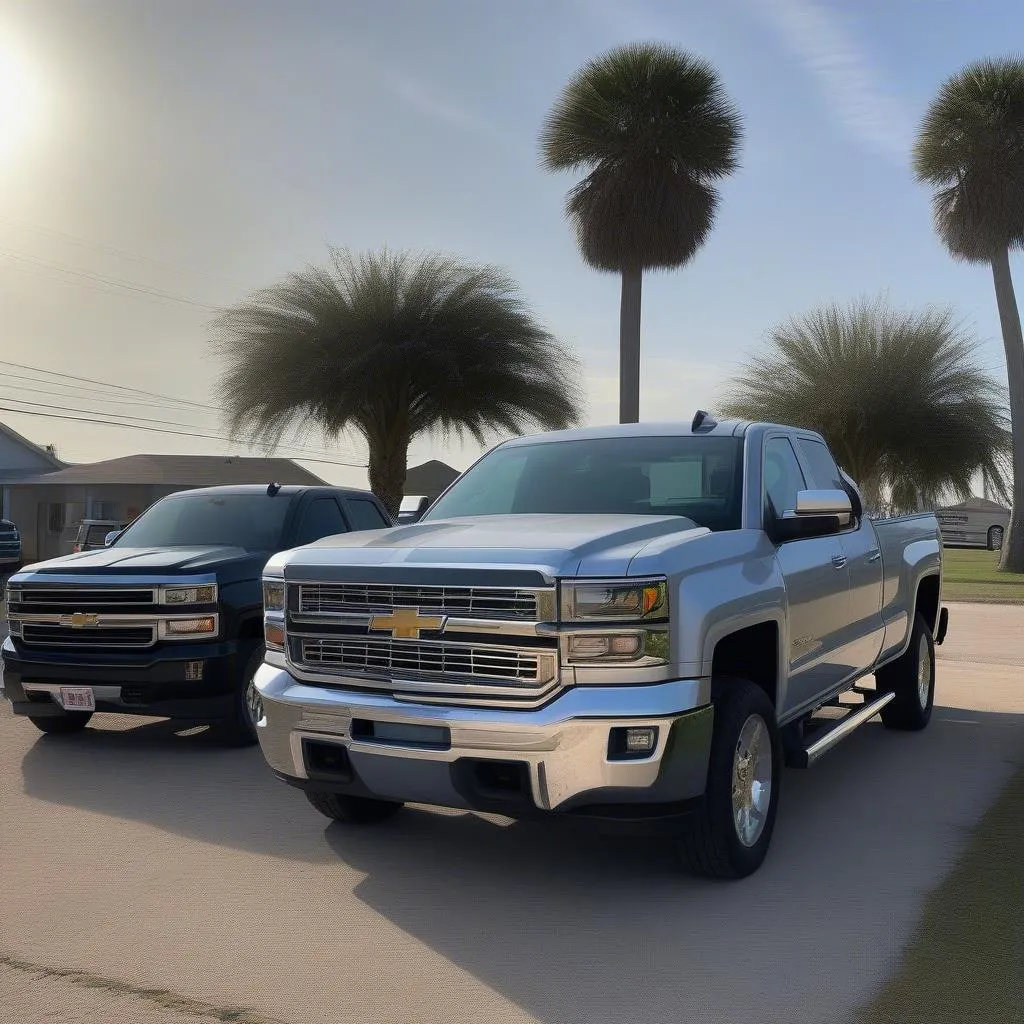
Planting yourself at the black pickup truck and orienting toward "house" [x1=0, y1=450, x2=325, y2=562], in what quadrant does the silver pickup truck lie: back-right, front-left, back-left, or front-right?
back-right

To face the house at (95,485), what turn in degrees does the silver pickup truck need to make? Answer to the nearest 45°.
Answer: approximately 90° to its right

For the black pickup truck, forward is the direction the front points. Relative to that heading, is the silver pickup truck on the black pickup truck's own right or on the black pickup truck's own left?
on the black pickup truck's own left

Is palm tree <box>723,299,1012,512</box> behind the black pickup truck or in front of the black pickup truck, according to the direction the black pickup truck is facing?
behind

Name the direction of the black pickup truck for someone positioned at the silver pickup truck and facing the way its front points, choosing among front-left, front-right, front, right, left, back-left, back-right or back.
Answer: right

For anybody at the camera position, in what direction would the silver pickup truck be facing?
facing the viewer and to the left of the viewer

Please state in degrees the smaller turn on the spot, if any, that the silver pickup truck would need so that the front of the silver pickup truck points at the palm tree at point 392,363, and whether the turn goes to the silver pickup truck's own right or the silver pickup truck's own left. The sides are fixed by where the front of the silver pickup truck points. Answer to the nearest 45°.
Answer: approximately 135° to the silver pickup truck's own right

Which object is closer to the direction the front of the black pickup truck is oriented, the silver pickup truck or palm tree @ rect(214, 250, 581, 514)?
the silver pickup truck

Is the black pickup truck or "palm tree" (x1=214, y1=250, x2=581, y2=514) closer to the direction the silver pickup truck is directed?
the black pickup truck
